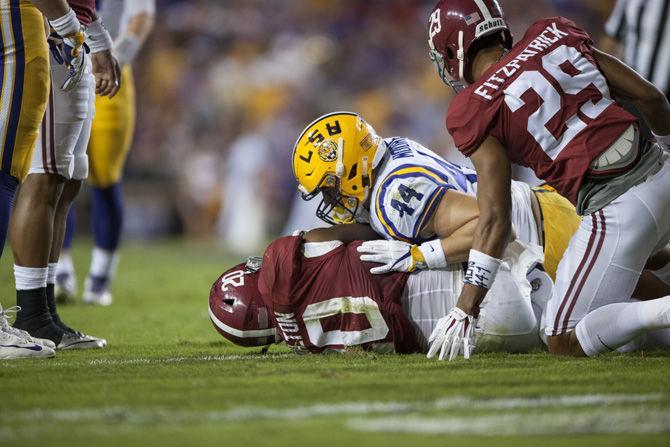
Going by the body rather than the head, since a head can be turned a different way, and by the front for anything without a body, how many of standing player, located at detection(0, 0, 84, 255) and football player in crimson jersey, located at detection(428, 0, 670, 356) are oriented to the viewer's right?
1

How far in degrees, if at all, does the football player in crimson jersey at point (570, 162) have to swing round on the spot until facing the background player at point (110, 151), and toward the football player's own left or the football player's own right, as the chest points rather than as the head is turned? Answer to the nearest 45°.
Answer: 0° — they already face them

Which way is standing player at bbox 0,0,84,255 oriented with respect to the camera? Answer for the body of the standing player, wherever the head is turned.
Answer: to the viewer's right

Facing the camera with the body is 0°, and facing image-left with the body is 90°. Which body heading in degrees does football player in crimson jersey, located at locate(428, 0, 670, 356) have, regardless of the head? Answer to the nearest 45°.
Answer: approximately 135°

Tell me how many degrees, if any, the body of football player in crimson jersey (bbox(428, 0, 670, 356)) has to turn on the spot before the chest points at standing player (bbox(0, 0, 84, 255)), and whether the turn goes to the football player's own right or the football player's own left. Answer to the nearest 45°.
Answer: approximately 45° to the football player's own left

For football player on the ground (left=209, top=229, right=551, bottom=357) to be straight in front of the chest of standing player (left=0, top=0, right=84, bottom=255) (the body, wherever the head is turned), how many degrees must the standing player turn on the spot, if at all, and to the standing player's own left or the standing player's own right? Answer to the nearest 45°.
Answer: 0° — they already face them
